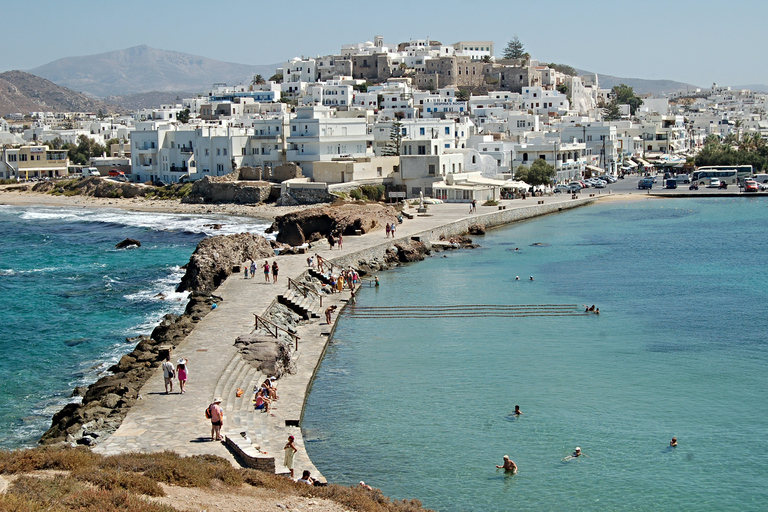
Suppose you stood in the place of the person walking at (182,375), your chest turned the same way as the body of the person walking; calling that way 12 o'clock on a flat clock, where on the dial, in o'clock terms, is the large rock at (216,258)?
The large rock is roughly at 12 o'clock from the person walking.

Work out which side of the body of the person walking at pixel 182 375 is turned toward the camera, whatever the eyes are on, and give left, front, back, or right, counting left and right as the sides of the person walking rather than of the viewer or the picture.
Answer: back

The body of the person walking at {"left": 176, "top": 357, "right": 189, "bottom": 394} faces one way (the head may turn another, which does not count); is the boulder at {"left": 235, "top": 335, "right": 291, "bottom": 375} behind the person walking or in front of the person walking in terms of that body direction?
in front

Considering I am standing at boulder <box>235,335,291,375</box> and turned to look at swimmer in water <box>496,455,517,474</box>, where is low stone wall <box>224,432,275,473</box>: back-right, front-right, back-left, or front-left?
front-right

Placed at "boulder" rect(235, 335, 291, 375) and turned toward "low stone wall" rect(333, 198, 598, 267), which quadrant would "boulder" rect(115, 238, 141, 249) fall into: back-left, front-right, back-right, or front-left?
front-left

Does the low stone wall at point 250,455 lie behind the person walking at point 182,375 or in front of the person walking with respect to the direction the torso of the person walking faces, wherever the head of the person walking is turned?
behind

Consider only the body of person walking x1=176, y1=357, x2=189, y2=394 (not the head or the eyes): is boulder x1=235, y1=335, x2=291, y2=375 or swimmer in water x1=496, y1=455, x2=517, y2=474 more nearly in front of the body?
the boulder
